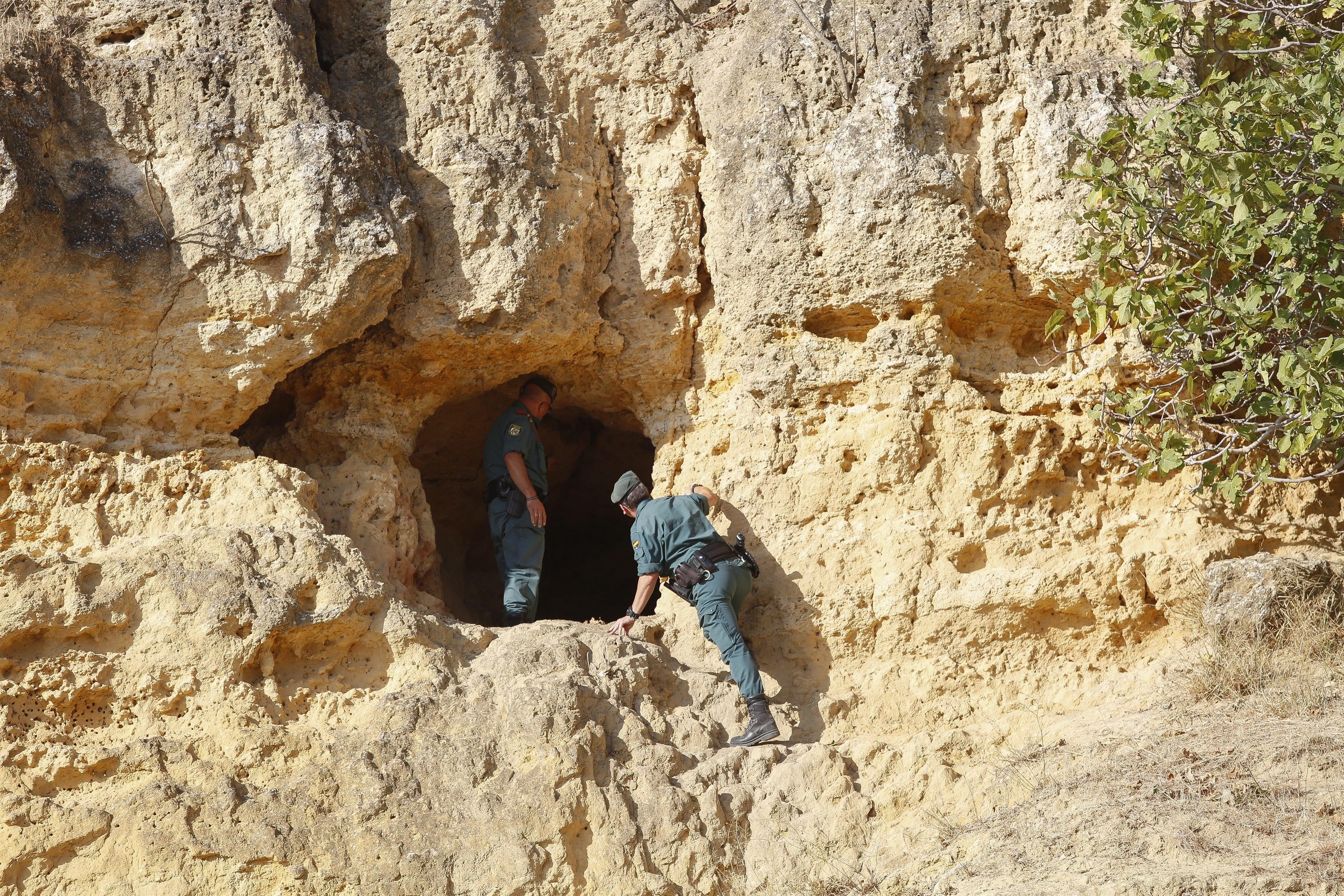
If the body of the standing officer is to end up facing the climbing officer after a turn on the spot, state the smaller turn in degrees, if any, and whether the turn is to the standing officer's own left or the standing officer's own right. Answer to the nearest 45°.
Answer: approximately 45° to the standing officer's own right

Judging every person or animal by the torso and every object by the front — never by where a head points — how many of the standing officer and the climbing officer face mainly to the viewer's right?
1

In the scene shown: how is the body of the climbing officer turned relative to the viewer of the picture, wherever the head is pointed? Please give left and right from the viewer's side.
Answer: facing away from the viewer and to the left of the viewer

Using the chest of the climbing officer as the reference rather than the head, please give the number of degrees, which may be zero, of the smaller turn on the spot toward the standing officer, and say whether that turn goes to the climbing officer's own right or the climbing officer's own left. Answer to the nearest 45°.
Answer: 0° — they already face them

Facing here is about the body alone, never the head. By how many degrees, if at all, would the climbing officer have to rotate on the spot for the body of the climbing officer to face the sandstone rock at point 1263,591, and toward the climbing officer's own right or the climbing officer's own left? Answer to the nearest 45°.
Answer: approximately 135° to the climbing officer's own right

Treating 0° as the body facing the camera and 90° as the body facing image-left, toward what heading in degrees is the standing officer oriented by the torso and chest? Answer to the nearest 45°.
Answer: approximately 270°
